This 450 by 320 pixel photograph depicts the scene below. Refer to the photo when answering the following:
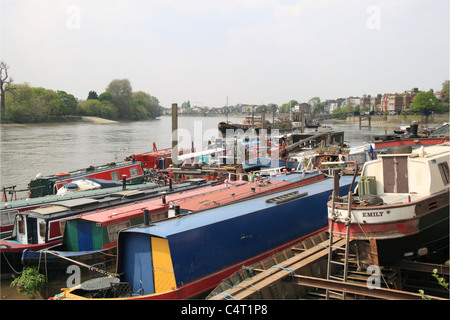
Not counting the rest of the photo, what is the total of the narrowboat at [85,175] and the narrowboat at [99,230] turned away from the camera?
0

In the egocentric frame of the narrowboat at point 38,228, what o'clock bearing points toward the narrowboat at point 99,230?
the narrowboat at point 99,230 is roughly at 9 o'clock from the narrowboat at point 38,228.

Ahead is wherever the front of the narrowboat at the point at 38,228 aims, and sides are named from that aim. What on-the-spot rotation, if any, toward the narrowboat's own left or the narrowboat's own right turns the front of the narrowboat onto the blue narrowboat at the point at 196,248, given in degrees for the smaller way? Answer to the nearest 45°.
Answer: approximately 90° to the narrowboat's own left

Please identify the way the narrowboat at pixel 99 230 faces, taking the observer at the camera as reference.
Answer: facing the viewer and to the left of the viewer

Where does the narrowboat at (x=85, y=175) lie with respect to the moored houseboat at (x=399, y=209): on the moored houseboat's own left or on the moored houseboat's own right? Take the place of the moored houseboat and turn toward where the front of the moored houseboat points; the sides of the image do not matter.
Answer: on the moored houseboat's own left

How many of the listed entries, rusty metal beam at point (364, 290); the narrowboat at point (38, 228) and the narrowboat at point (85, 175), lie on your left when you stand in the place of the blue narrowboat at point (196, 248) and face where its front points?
1

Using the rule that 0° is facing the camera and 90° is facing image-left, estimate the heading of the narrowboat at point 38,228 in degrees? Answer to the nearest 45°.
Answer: approximately 45°

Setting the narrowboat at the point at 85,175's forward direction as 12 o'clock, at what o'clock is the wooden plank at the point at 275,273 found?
The wooden plank is roughly at 10 o'clock from the narrowboat.
